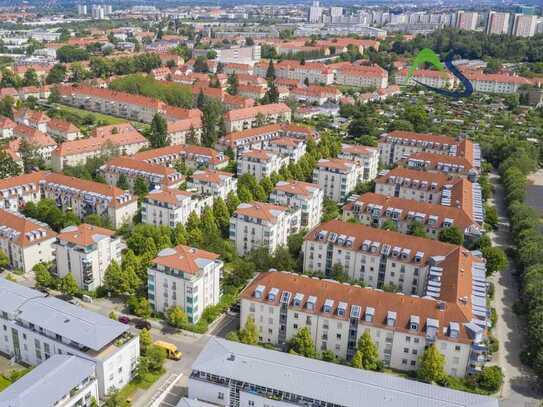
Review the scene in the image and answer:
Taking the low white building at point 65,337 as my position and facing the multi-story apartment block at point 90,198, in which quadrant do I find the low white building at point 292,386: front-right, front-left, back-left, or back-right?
back-right

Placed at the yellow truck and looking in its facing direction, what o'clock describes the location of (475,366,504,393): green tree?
The green tree is roughly at 11 o'clock from the yellow truck.

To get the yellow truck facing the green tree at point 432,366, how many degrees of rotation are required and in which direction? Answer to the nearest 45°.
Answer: approximately 45° to its left

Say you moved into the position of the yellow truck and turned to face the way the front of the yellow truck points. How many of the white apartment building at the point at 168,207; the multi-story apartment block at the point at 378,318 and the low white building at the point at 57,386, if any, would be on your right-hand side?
1

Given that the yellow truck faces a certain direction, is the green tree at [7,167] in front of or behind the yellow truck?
behind

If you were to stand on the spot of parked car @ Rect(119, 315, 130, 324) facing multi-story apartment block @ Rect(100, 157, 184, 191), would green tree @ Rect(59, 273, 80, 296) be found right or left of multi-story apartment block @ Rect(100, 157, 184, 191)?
left

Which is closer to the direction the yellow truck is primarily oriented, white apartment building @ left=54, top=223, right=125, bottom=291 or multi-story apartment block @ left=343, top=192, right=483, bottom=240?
the multi-story apartment block

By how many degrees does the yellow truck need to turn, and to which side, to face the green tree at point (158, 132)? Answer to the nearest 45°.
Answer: approximately 135° to its left

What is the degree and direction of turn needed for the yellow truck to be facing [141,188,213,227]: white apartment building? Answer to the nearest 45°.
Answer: approximately 135° to its left

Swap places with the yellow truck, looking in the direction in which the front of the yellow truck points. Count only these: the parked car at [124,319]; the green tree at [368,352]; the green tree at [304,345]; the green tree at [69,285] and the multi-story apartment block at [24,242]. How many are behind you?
3

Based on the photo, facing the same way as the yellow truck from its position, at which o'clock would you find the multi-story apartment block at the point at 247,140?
The multi-story apartment block is roughly at 8 o'clock from the yellow truck.

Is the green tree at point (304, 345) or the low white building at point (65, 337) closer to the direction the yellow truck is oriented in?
the green tree

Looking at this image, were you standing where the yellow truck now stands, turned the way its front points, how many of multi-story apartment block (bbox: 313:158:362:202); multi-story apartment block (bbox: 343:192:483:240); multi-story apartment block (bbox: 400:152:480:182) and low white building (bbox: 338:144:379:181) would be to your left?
4

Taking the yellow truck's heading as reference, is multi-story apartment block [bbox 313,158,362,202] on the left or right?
on its left
